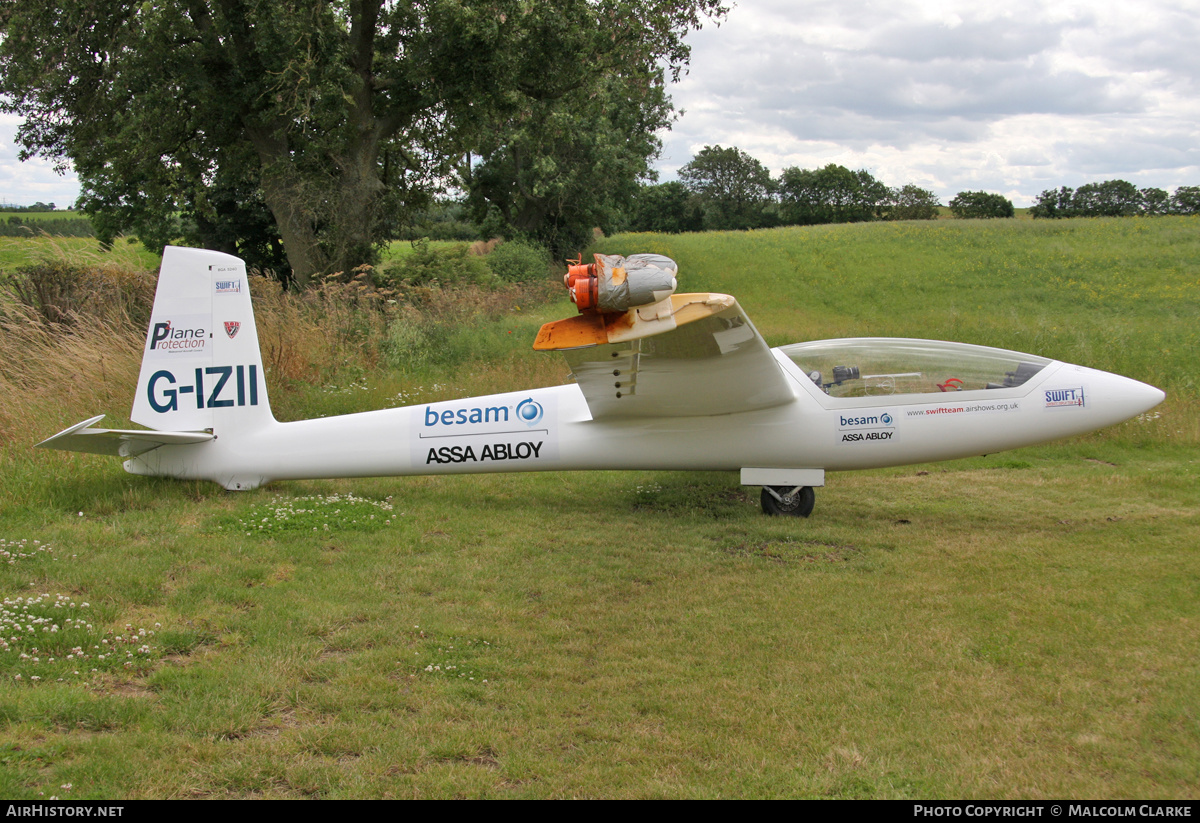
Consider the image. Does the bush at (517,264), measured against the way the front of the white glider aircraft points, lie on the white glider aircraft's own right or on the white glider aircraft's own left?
on the white glider aircraft's own left

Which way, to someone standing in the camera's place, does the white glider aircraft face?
facing to the right of the viewer

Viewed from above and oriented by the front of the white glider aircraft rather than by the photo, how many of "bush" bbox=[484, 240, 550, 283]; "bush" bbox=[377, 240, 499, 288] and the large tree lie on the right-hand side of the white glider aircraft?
0

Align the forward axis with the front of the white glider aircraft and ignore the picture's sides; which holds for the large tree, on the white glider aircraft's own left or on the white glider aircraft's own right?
on the white glider aircraft's own left

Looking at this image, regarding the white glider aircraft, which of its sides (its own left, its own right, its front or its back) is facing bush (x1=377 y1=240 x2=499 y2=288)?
left
